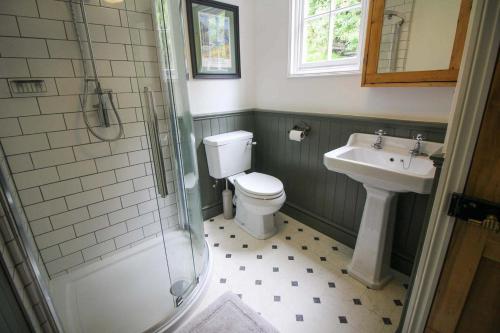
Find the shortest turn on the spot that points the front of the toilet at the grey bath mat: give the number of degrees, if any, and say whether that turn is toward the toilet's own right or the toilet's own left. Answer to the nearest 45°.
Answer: approximately 45° to the toilet's own right

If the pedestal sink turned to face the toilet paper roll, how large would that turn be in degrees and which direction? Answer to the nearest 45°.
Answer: approximately 90° to its right

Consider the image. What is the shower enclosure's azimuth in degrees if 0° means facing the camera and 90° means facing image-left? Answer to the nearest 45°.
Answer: approximately 315°

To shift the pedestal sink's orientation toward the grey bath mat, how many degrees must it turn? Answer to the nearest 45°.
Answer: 0° — it already faces it

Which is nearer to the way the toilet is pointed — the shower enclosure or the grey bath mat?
the grey bath mat
